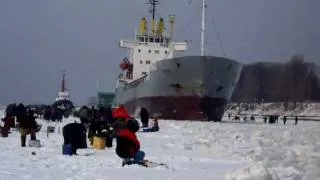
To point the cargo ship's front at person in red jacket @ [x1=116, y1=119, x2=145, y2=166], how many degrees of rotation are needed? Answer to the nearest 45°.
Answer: approximately 45° to its right

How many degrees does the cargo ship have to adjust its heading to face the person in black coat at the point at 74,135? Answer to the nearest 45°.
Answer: approximately 45° to its right

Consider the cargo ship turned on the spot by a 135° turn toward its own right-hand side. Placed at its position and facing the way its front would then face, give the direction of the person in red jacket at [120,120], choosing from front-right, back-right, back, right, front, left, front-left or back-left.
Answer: left

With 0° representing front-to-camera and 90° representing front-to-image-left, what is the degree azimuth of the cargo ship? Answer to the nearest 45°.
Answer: approximately 315°
